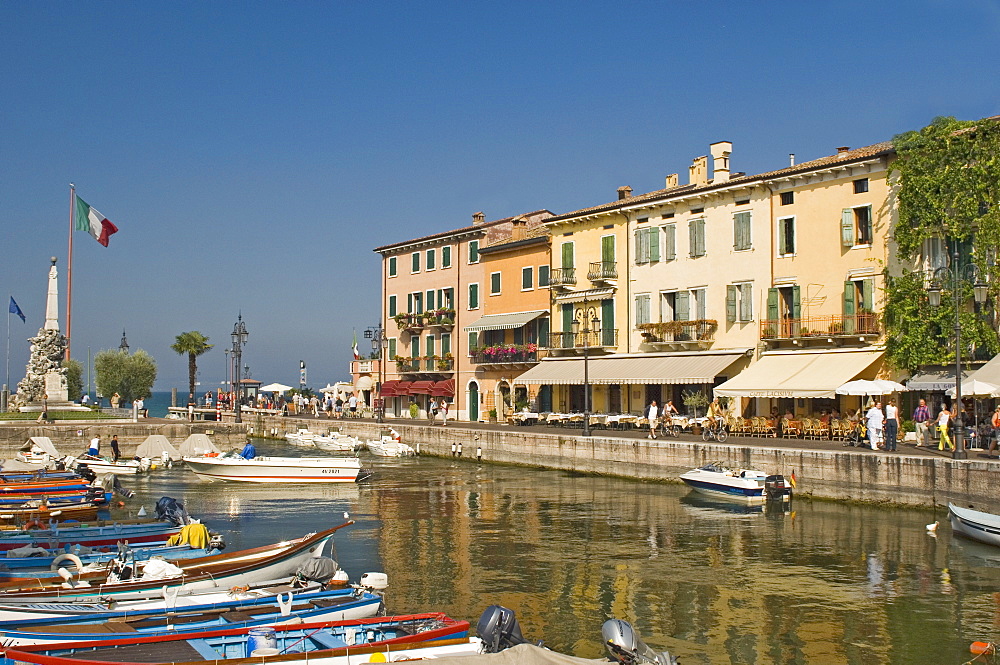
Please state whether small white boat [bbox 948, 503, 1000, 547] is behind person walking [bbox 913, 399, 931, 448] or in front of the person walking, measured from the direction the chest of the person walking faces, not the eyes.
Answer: in front

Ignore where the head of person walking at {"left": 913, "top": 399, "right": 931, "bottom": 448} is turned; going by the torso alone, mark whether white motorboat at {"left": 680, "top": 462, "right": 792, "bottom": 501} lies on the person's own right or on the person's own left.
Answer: on the person's own right

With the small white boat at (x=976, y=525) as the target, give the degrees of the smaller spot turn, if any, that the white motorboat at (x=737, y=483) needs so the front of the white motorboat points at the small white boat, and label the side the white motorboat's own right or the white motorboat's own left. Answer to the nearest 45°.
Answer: approximately 180°

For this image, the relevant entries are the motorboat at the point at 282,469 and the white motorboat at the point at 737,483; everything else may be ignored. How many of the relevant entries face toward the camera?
0

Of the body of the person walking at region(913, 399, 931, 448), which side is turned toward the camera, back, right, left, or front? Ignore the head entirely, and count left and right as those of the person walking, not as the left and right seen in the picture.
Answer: front

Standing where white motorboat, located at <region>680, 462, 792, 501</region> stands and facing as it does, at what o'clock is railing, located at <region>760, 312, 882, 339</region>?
The railing is roughly at 2 o'clock from the white motorboat.

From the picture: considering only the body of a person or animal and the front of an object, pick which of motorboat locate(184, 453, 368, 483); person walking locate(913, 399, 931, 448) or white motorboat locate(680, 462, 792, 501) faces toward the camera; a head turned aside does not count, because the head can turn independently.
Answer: the person walking

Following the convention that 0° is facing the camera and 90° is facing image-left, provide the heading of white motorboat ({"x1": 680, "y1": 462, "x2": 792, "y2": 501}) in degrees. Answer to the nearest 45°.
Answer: approximately 135°
